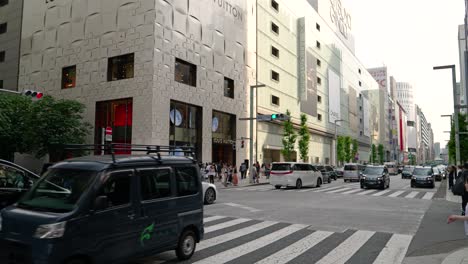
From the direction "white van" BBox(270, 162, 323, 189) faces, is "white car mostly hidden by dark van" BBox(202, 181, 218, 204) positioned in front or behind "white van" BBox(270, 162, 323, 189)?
behind

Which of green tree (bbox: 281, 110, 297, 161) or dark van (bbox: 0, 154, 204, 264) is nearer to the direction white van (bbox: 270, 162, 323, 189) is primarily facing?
the green tree

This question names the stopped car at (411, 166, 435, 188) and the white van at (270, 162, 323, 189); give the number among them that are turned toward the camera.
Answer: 1

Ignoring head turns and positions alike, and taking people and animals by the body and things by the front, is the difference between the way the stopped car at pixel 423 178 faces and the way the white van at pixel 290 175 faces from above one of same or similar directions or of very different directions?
very different directions

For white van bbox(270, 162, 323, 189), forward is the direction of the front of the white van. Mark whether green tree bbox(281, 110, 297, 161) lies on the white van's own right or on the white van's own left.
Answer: on the white van's own left

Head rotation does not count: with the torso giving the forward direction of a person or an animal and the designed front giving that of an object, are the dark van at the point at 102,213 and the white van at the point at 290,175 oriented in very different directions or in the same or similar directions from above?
very different directions

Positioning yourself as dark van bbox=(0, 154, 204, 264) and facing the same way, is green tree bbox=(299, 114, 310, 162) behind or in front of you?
behind

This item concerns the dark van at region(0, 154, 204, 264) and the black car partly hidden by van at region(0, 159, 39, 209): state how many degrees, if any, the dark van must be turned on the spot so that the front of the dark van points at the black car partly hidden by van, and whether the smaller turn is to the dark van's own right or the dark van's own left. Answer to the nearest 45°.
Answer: approximately 90° to the dark van's own right

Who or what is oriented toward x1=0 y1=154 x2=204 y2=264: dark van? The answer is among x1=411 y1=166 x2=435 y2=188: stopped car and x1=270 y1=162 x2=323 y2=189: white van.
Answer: the stopped car

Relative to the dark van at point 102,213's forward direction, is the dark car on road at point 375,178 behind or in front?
behind
